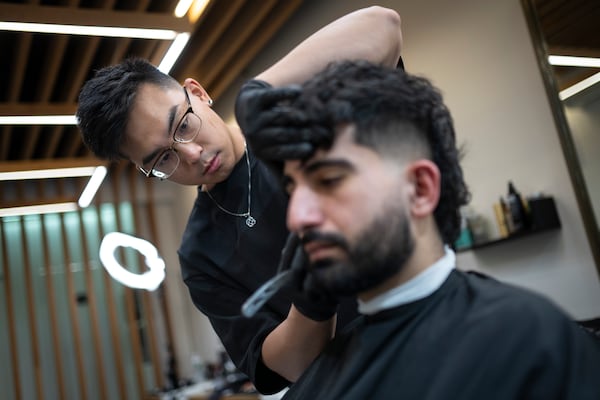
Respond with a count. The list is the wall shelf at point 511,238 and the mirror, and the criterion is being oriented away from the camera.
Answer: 0

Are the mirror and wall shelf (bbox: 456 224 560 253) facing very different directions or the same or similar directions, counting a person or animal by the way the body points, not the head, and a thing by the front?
same or similar directions

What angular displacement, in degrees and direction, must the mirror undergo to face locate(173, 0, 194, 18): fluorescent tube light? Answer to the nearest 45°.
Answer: approximately 45° to its right

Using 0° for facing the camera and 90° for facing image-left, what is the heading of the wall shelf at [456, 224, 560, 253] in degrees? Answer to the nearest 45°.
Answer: approximately 45°

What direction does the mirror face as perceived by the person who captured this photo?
facing the viewer and to the left of the viewer
